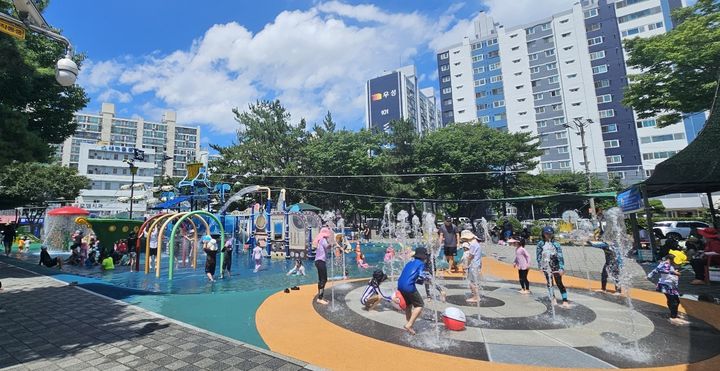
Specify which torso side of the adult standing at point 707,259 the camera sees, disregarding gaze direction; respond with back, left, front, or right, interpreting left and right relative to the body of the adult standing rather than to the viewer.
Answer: left

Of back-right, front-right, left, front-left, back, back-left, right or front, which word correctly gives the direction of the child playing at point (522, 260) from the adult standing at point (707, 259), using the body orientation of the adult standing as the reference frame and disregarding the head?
front-left

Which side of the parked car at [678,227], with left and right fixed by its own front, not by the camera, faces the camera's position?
left

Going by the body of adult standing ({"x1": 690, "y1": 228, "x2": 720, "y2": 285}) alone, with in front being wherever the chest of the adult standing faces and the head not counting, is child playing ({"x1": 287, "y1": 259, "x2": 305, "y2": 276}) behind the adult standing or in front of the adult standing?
in front

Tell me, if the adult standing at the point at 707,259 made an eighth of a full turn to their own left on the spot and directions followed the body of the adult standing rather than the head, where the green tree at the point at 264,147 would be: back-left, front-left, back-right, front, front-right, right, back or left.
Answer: front-right

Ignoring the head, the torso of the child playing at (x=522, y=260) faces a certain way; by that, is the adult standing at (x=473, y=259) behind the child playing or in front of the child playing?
in front
